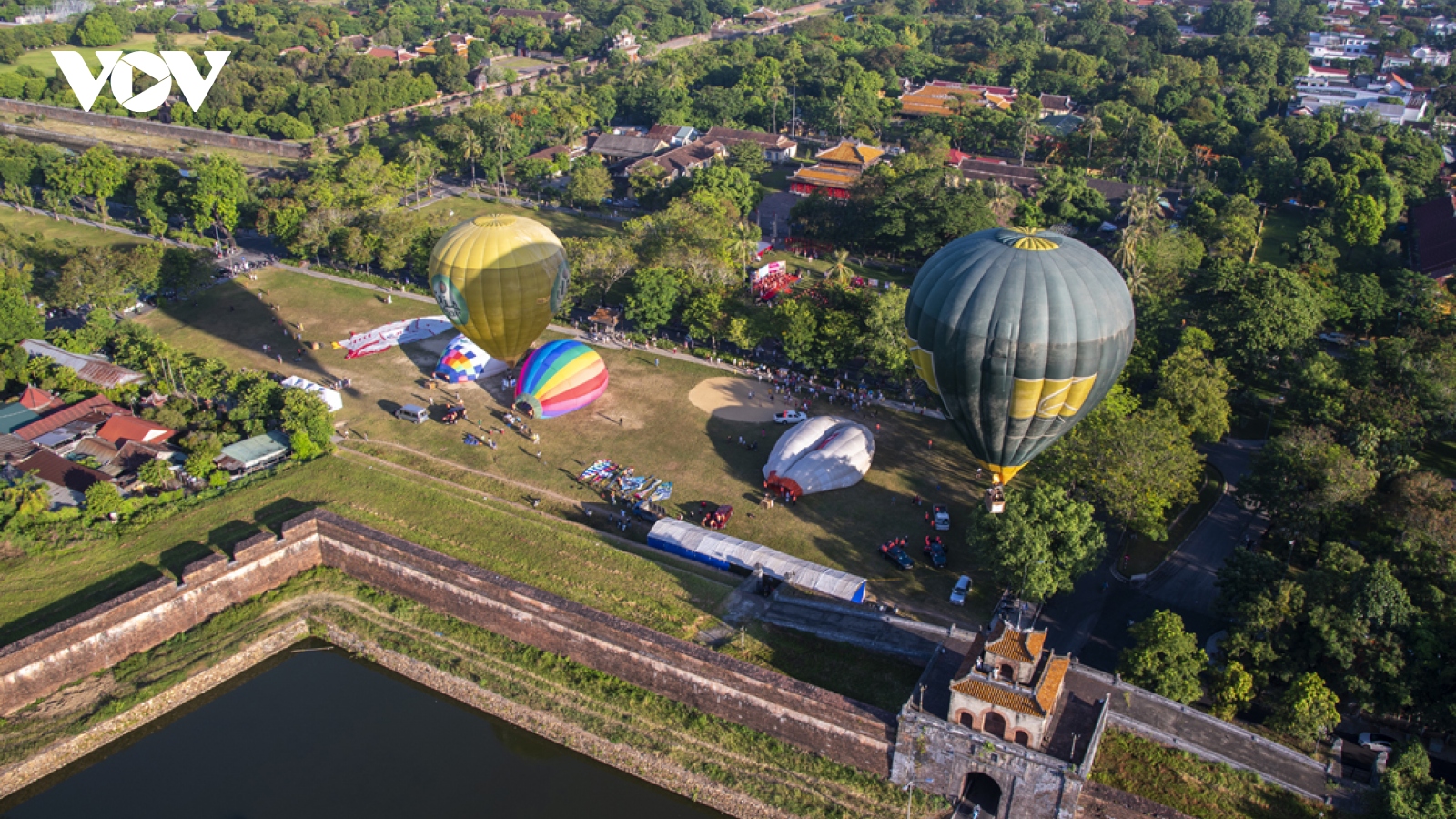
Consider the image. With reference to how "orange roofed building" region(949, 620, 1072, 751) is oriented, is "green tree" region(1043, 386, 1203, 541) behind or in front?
behind

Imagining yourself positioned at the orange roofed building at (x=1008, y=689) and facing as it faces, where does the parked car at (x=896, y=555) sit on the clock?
The parked car is roughly at 5 o'clock from the orange roofed building.

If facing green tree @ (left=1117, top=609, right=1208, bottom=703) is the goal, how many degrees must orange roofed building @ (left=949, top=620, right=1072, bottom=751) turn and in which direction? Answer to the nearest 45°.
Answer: approximately 135° to its left

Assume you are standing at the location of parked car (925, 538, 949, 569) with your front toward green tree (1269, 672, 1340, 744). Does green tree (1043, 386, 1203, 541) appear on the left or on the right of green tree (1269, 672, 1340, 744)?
left

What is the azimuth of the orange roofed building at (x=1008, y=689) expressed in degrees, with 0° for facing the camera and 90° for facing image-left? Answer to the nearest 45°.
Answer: approximately 0°

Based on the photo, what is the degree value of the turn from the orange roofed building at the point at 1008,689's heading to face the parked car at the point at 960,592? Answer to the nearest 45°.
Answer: approximately 180°

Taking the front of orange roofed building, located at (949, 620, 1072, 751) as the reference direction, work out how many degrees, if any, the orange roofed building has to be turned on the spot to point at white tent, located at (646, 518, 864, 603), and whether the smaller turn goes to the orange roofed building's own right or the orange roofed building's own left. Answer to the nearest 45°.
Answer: approximately 135° to the orange roofed building's own right

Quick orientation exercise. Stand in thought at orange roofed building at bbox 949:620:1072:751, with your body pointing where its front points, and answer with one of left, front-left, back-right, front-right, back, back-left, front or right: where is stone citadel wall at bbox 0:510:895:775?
right

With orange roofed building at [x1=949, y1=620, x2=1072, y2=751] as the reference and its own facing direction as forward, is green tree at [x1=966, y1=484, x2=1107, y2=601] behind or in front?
behind

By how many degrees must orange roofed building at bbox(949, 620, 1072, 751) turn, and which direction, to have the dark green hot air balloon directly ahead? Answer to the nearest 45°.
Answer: approximately 180°

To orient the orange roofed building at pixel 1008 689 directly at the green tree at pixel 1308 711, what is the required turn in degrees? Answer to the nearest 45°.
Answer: approximately 135° to its left

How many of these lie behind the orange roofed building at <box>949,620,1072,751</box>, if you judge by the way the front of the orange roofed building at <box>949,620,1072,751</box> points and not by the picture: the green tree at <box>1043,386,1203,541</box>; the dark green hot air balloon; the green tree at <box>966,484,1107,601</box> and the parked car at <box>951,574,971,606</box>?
4

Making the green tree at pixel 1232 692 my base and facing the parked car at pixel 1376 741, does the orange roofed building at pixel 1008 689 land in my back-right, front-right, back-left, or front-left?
back-right

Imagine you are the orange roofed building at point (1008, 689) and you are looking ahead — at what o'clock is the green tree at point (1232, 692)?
The green tree is roughly at 8 o'clock from the orange roofed building.
